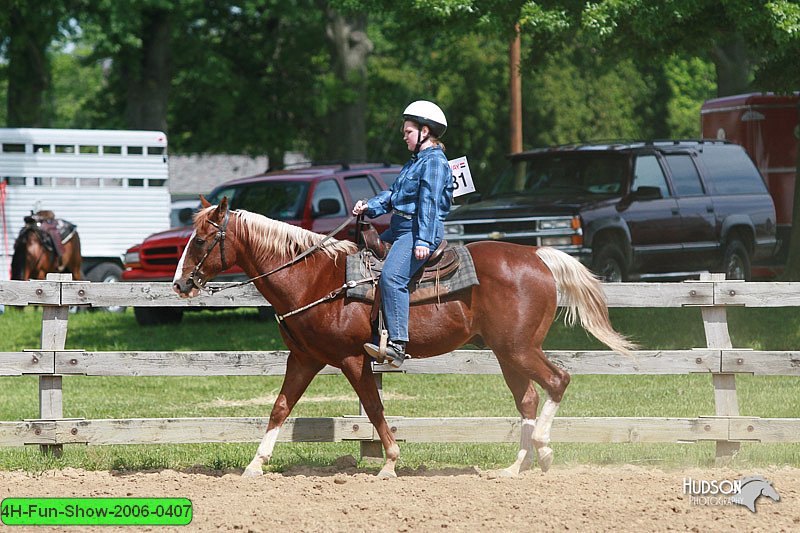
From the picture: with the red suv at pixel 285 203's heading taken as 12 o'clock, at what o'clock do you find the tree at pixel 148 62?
The tree is roughly at 4 o'clock from the red suv.

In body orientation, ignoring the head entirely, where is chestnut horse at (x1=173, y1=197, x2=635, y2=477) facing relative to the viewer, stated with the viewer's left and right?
facing to the left of the viewer

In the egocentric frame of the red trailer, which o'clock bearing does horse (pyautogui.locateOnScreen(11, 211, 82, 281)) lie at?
The horse is roughly at 1 o'clock from the red trailer.

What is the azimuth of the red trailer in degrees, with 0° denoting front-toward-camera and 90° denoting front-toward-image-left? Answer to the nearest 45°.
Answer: approximately 45°

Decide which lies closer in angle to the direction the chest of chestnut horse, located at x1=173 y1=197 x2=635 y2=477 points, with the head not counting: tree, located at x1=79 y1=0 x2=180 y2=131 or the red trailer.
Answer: the tree

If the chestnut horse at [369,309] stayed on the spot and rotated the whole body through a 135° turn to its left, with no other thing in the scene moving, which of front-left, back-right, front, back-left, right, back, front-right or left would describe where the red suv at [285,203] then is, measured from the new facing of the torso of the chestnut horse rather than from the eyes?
back-left

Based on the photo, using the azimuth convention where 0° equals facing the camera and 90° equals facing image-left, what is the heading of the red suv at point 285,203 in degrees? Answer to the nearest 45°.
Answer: approximately 45°

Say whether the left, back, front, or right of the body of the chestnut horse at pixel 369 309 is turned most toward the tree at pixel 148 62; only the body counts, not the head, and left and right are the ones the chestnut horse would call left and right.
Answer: right

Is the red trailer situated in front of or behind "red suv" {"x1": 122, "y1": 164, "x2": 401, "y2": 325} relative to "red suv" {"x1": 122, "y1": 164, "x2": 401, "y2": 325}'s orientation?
behind
